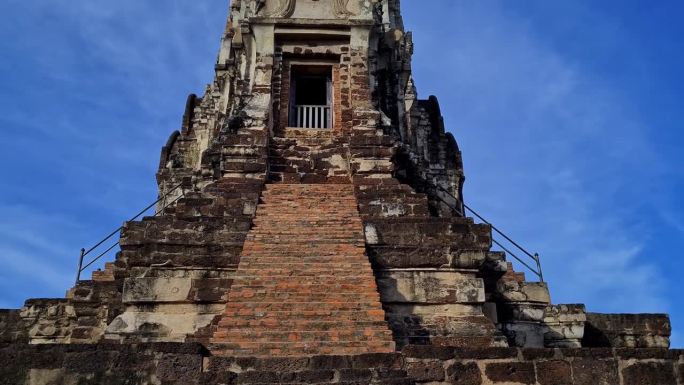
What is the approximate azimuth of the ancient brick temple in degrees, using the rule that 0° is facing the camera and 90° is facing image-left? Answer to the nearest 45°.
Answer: approximately 0°
